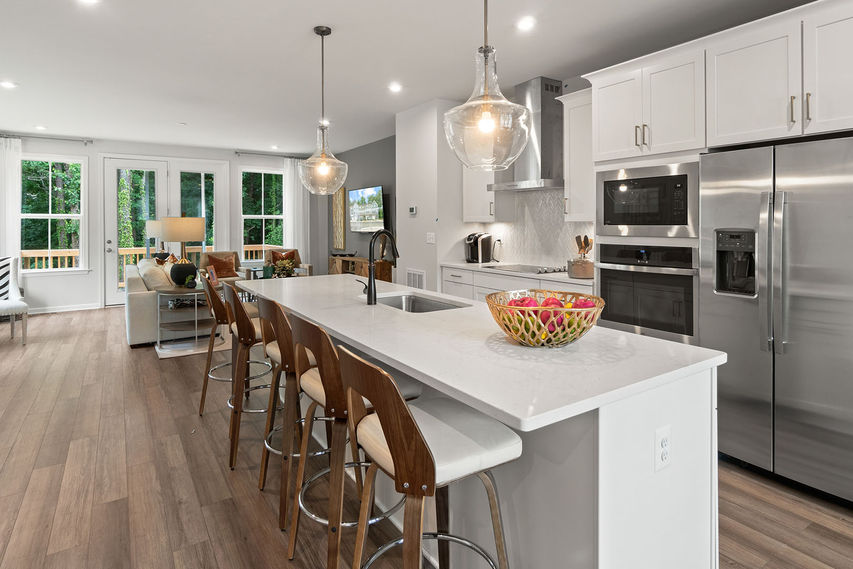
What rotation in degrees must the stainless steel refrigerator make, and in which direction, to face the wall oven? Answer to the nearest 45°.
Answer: approximately 90° to its right

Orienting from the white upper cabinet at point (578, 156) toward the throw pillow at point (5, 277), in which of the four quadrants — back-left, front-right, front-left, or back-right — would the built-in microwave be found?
back-left

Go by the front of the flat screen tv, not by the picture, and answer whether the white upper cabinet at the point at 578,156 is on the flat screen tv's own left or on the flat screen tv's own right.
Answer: on the flat screen tv's own left

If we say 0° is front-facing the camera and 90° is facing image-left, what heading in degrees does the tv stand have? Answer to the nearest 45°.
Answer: approximately 45°

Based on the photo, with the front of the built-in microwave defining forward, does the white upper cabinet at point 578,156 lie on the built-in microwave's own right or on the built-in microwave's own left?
on the built-in microwave's own right

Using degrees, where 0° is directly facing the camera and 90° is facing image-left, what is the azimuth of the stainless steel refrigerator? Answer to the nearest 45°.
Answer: approximately 45°

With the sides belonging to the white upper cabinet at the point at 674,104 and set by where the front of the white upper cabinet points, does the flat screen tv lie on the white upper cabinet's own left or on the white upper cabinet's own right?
on the white upper cabinet's own right

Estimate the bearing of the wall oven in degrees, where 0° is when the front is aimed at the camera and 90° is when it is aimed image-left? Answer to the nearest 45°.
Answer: approximately 45°

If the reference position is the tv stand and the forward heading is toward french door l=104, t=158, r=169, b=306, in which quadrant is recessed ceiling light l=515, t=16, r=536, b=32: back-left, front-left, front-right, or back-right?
back-left
